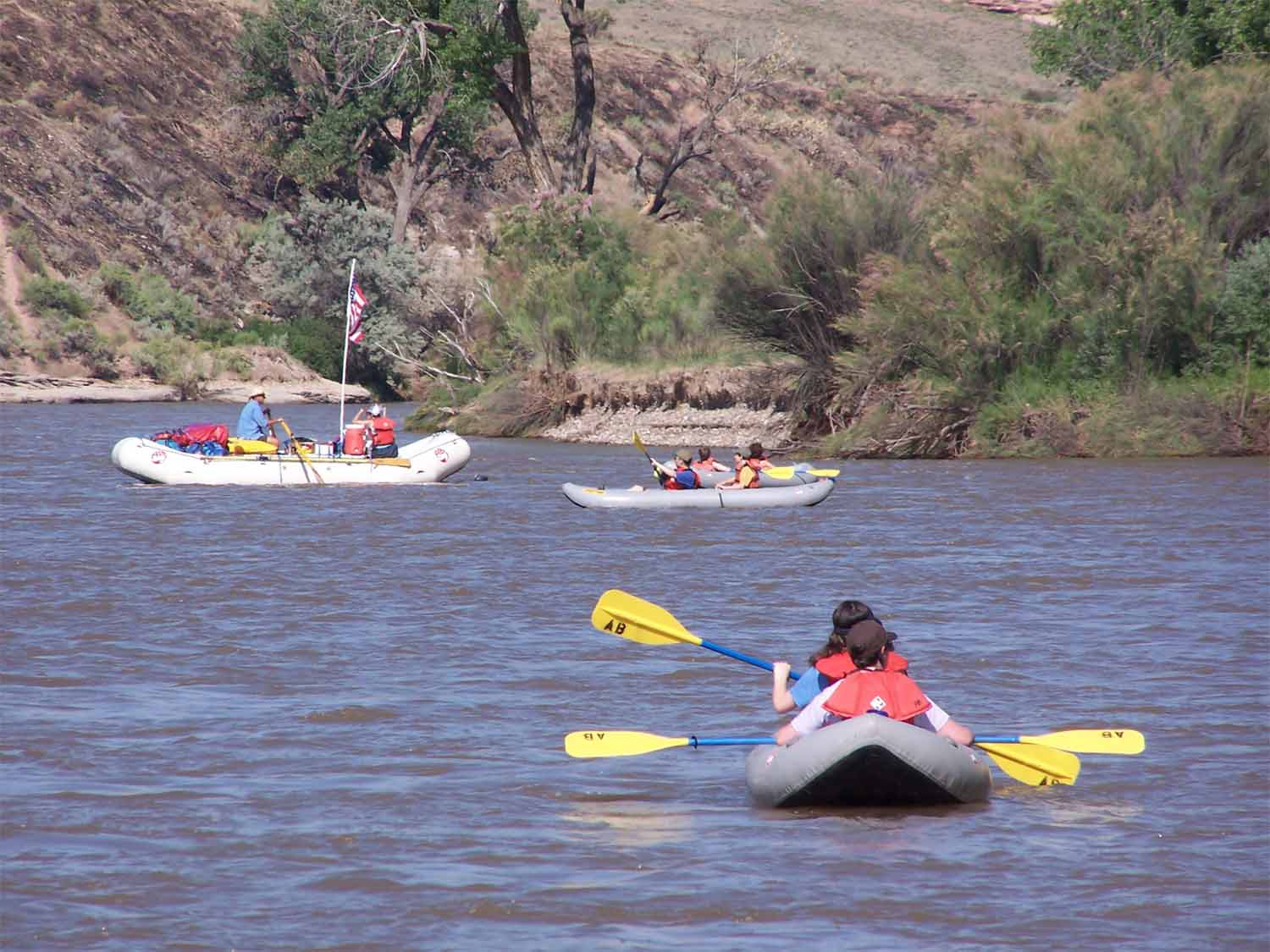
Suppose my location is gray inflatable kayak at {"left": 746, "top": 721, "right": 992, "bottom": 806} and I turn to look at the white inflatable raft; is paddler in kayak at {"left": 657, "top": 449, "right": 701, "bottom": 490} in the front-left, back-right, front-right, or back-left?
front-right

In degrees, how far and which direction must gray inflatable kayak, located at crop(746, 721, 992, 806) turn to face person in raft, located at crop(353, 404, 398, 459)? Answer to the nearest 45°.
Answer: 0° — it already faces them

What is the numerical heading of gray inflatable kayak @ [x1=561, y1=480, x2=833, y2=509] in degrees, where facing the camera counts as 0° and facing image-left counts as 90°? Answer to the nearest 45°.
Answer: approximately 90°

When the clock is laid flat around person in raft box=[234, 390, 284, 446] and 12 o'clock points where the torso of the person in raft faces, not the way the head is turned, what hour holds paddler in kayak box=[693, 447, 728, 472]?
The paddler in kayak is roughly at 1 o'clock from the person in raft.

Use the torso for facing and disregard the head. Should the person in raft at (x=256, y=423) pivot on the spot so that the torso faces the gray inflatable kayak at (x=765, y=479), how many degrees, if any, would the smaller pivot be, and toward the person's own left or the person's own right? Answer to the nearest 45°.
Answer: approximately 45° to the person's own right

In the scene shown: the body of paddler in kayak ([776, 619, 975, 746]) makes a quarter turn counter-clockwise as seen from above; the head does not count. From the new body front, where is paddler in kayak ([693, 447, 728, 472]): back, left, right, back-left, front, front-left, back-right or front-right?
right

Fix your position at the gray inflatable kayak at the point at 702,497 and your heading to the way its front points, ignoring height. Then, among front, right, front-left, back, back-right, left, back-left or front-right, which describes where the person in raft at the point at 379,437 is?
front-right

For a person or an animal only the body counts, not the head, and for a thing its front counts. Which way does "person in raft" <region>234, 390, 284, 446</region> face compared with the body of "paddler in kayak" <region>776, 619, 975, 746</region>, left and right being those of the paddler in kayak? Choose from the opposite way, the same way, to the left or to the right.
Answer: to the right

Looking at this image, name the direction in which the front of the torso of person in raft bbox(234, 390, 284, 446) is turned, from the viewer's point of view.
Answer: to the viewer's right

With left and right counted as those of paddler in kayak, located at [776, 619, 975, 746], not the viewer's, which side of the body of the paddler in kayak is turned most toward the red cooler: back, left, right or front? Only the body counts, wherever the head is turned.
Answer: front

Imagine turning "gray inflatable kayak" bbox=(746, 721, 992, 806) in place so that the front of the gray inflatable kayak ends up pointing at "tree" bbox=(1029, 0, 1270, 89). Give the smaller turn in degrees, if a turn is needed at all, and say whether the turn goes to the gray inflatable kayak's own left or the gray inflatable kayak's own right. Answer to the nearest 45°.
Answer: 0° — it already faces it

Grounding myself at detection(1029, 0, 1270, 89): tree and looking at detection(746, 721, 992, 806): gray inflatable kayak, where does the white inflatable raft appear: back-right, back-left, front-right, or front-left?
front-right

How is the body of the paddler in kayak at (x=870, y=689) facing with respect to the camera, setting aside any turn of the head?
away from the camera

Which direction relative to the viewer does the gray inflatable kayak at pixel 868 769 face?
away from the camera
